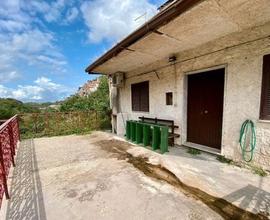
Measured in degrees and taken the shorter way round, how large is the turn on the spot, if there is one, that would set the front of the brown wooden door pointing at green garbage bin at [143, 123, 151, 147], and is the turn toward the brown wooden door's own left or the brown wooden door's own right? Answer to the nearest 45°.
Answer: approximately 45° to the brown wooden door's own right

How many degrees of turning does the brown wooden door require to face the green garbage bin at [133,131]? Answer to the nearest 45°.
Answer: approximately 45° to its right

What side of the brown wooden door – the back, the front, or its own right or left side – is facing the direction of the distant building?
right

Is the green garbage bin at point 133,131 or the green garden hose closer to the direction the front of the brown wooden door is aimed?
the green garbage bin

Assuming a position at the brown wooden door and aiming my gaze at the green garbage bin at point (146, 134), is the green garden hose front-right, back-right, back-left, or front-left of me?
back-left

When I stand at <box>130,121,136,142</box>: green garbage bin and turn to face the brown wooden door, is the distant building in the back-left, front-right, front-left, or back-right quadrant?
back-left

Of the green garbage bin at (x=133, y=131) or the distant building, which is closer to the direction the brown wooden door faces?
the green garbage bin
